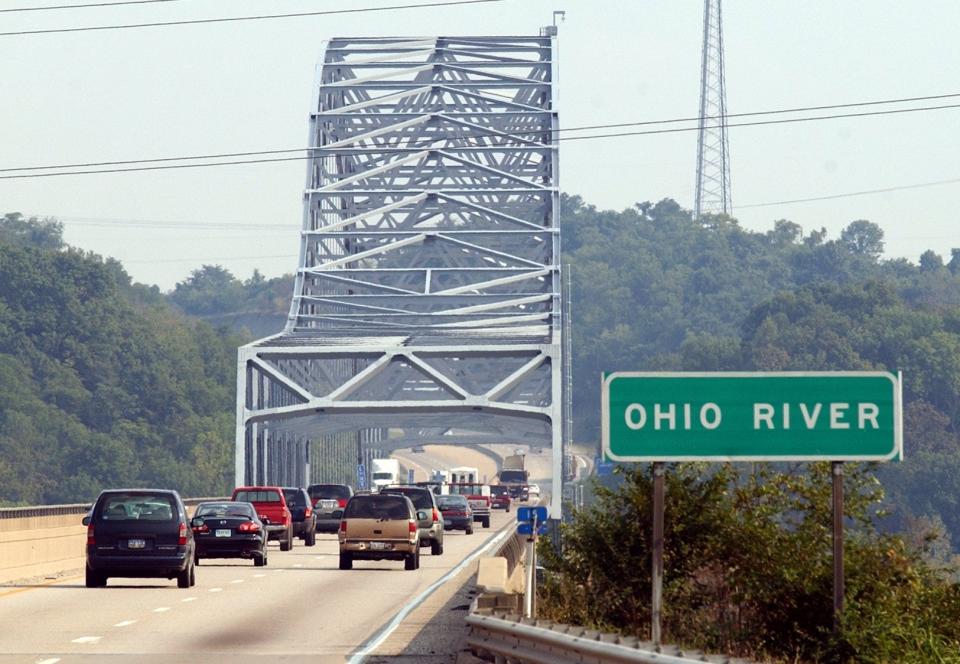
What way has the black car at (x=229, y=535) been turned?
away from the camera

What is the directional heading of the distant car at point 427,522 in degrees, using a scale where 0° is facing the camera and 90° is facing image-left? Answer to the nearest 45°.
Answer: approximately 180°

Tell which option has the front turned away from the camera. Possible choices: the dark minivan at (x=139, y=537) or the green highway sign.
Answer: the dark minivan

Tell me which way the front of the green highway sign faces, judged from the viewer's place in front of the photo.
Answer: facing the viewer

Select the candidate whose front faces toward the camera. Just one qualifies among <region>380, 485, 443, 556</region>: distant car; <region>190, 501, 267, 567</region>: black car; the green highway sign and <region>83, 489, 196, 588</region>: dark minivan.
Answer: the green highway sign

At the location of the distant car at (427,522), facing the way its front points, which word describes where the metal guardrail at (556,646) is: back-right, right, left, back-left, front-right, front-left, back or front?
back

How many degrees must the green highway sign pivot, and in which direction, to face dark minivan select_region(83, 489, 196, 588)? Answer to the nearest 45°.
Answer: approximately 135° to its right

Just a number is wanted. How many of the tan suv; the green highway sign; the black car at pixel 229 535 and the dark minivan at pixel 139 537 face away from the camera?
3

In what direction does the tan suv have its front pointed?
away from the camera

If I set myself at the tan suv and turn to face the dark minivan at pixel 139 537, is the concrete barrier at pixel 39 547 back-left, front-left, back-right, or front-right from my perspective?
front-right

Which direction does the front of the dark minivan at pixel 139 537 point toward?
away from the camera

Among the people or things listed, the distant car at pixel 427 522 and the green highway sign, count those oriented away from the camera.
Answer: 1

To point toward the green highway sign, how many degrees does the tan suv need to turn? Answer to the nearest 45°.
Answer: approximately 180°

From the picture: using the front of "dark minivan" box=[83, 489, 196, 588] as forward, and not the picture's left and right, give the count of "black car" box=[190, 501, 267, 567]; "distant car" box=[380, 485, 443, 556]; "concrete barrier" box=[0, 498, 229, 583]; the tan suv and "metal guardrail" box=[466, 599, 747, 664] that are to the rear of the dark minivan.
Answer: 1
